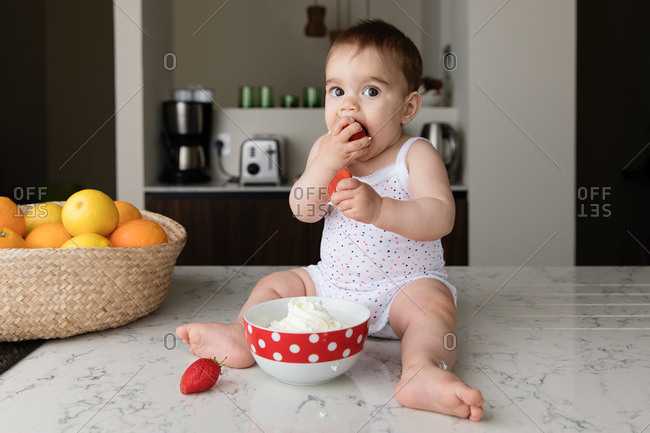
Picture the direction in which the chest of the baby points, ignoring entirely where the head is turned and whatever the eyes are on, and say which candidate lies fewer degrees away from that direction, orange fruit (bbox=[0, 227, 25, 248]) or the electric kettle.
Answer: the orange fruit

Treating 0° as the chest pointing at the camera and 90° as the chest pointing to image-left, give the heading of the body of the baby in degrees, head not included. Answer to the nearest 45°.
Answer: approximately 45°

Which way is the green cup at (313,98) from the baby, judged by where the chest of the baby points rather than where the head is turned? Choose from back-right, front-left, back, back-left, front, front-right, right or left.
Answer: back-right

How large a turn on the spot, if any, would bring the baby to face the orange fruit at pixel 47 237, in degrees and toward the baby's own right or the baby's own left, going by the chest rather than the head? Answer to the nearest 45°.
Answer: approximately 45° to the baby's own right

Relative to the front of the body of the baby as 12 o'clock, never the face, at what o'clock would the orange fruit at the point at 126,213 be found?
The orange fruit is roughly at 2 o'clock from the baby.

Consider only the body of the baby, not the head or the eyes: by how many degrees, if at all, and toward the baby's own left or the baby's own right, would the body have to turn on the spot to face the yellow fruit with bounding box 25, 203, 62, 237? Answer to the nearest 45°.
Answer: approximately 45° to the baby's own right

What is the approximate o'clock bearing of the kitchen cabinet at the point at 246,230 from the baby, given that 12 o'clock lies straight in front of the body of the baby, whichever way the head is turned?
The kitchen cabinet is roughly at 4 o'clock from the baby.

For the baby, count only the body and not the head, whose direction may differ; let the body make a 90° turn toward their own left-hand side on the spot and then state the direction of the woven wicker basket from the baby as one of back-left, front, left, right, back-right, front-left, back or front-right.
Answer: back-right

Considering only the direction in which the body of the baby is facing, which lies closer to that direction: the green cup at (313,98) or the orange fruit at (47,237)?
the orange fruit

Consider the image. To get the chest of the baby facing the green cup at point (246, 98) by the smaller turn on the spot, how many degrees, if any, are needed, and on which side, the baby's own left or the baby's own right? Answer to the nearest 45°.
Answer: approximately 135° to the baby's own right

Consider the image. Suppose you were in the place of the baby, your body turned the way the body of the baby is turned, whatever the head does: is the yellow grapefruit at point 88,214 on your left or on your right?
on your right
